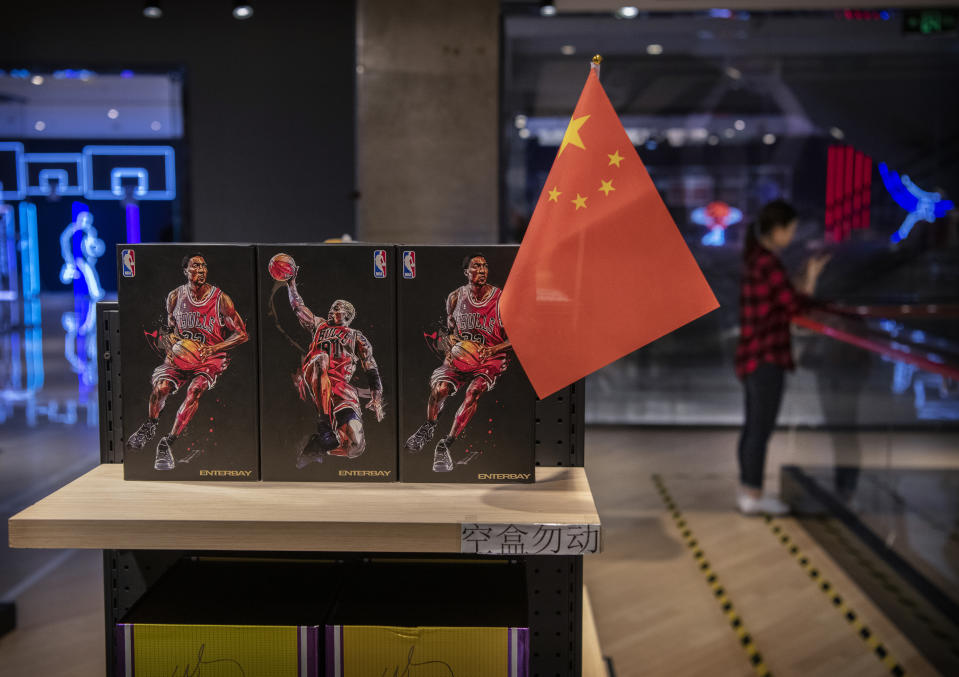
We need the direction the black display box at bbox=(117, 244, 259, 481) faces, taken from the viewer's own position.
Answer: facing the viewer

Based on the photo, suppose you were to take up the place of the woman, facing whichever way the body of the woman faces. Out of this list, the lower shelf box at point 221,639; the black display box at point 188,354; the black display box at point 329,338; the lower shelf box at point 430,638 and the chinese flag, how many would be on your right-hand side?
5

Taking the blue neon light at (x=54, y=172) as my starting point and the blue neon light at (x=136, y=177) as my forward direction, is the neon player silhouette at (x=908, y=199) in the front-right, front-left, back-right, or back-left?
front-left

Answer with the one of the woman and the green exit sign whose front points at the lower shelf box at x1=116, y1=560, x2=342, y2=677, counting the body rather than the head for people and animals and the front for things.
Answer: the green exit sign

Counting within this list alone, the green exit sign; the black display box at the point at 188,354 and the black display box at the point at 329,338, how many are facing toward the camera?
3

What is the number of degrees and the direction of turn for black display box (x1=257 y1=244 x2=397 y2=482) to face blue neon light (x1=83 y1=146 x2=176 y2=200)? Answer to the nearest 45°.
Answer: approximately 180°

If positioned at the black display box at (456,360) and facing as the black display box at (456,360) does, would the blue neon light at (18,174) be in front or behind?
behind

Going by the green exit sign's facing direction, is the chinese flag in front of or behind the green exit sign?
in front

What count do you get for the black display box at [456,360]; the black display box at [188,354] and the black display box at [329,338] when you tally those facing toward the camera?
3

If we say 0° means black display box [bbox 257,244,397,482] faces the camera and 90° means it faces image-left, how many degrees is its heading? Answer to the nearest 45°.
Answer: approximately 0°

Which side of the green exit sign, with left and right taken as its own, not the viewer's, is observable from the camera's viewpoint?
front

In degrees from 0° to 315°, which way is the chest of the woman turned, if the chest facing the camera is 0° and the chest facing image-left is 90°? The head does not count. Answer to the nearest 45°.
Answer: approximately 270°

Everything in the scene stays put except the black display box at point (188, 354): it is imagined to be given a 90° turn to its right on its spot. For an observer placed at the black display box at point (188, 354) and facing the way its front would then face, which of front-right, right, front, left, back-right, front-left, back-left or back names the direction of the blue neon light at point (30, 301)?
right

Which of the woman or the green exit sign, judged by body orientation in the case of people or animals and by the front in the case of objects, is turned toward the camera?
the green exit sign

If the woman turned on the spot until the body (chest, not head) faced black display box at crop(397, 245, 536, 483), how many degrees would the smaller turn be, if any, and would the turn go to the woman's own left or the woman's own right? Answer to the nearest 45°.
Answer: approximately 90° to the woman's own right

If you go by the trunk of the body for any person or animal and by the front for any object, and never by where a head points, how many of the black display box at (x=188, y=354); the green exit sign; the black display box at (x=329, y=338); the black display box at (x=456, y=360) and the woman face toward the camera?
4

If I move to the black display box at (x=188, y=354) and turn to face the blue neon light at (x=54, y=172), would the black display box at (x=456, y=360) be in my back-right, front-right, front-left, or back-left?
back-right

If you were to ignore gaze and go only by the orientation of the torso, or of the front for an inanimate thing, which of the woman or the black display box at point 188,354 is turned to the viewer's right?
the woman
